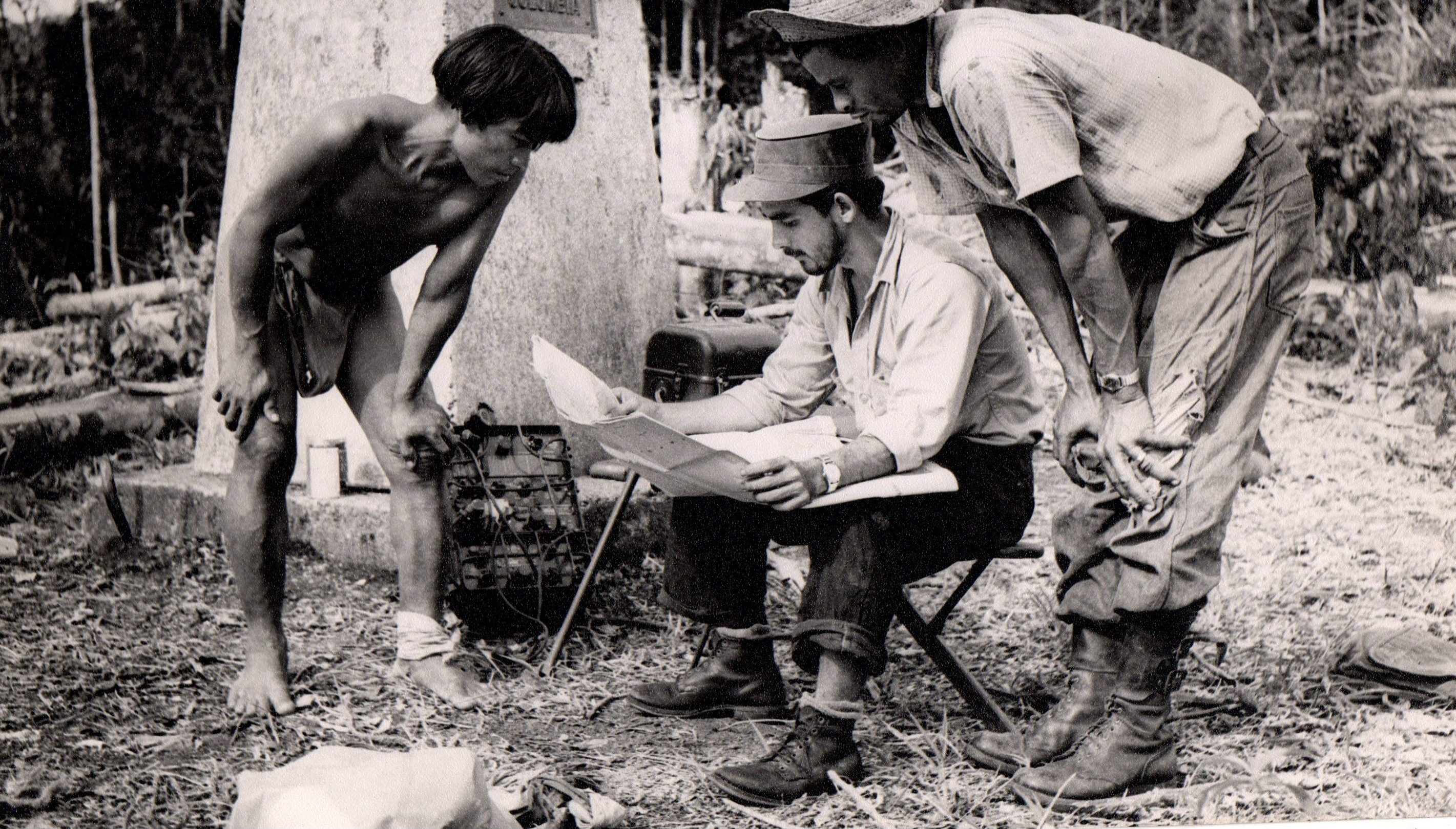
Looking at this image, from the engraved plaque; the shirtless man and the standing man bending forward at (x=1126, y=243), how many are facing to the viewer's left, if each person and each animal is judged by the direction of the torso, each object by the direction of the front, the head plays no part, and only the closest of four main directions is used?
1

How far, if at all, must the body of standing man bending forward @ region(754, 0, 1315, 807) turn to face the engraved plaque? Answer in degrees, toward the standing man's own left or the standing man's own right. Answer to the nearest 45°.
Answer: approximately 45° to the standing man's own right

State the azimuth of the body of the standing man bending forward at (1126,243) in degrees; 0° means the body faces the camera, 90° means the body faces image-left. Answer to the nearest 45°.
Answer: approximately 90°

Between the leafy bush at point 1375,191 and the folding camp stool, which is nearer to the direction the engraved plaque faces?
the folding camp stool

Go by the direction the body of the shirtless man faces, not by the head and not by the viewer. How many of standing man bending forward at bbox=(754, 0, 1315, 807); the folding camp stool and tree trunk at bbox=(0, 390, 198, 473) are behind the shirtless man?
1

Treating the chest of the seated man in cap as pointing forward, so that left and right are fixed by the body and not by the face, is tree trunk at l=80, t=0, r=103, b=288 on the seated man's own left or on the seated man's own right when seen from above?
on the seated man's own right

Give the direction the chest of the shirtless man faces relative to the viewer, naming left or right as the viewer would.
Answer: facing the viewer and to the right of the viewer

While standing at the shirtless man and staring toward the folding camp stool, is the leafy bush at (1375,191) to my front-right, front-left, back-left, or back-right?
front-left

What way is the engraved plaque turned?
toward the camera

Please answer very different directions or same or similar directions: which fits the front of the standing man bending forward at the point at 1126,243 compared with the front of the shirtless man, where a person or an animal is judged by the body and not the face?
very different directions

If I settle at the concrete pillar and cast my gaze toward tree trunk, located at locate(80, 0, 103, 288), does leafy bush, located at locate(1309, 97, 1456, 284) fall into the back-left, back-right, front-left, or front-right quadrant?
back-right

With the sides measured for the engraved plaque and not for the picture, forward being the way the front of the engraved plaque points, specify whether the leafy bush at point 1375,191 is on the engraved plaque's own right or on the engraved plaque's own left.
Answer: on the engraved plaque's own left

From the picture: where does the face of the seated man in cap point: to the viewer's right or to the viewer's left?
to the viewer's left

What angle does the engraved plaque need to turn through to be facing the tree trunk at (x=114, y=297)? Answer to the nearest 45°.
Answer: approximately 135° to its right
